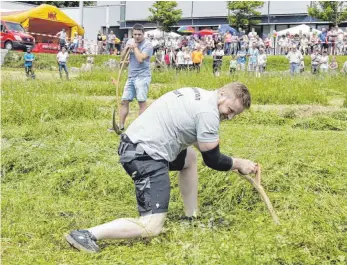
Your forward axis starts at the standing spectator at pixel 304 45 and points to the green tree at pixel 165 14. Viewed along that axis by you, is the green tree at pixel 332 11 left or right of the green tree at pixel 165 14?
right

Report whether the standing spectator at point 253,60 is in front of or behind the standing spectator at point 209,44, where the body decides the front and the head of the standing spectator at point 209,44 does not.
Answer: in front

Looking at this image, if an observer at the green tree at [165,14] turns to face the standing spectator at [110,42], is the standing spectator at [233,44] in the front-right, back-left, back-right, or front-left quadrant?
front-left

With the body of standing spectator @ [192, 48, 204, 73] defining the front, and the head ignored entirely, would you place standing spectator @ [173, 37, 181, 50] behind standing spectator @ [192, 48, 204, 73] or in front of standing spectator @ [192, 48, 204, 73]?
behind

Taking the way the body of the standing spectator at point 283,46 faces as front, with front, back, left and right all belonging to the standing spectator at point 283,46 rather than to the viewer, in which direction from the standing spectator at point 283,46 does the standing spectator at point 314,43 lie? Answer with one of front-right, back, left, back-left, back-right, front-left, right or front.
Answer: front-left

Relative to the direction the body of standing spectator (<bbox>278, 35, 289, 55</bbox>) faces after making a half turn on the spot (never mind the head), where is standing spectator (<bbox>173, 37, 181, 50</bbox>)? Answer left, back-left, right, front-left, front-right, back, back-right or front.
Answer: left

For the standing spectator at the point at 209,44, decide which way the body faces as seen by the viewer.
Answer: toward the camera

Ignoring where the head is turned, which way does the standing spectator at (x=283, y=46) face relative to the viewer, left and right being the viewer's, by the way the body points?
facing the viewer

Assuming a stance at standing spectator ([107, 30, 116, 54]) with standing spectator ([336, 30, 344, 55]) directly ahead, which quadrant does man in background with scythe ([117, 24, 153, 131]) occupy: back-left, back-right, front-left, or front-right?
front-right

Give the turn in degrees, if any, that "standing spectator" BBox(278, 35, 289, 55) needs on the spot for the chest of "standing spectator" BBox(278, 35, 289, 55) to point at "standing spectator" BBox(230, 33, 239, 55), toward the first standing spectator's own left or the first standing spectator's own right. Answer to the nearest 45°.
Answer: approximately 90° to the first standing spectator's own right

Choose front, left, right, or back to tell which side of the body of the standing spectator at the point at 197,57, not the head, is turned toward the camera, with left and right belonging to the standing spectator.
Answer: front
